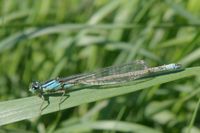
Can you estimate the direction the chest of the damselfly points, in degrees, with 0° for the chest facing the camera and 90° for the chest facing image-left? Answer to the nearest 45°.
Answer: approximately 90°
